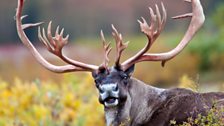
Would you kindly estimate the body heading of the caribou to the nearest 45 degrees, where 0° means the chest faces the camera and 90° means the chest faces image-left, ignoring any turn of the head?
approximately 45°
